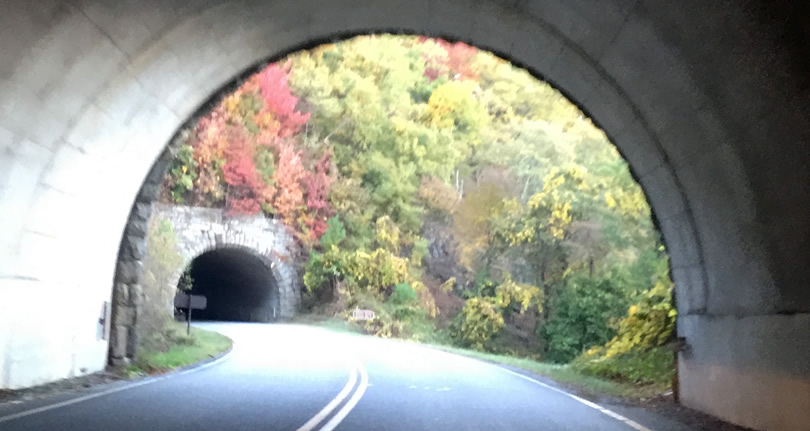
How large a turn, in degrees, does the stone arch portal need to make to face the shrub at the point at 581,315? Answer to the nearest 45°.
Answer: approximately 45° to its left

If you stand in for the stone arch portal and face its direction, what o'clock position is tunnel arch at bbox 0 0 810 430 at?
The tunnel arch is roughly at 12 o'clock from the stone arch portal.

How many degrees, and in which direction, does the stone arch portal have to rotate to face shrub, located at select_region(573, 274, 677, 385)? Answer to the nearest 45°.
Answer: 0° — it already faces it

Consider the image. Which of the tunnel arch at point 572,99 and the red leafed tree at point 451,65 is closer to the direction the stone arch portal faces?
the tunnel arch

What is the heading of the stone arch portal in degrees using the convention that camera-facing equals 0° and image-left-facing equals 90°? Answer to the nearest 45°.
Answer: approximately 0°

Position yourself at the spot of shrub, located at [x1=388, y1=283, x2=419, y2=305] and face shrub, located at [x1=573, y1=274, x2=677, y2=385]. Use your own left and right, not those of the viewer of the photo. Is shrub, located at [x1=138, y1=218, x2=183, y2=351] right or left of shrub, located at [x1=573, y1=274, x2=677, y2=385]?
right

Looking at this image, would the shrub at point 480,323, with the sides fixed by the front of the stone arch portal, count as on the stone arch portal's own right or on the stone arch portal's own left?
on the stone arch portal's own left
